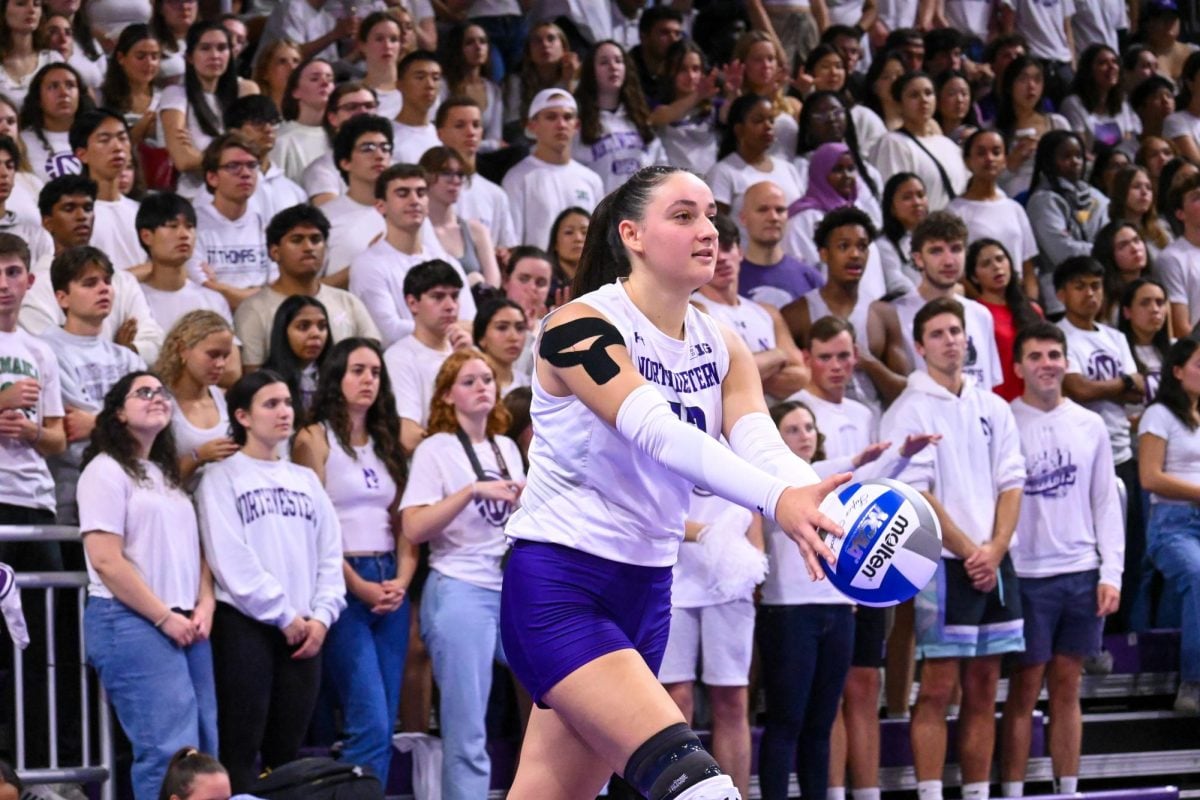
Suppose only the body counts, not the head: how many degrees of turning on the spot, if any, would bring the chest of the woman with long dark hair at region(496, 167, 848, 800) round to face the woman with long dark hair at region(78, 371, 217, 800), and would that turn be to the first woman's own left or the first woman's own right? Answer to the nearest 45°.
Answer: approximately 180°

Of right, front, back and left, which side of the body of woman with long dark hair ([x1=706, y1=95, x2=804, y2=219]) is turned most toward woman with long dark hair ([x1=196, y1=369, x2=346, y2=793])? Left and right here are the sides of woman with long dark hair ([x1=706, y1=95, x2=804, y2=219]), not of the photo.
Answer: right

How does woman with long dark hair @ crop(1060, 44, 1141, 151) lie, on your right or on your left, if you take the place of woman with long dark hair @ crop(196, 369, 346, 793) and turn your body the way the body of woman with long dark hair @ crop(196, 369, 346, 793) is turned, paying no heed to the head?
on your left

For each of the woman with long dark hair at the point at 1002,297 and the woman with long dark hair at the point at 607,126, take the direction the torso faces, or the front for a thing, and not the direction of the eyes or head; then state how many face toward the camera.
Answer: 2

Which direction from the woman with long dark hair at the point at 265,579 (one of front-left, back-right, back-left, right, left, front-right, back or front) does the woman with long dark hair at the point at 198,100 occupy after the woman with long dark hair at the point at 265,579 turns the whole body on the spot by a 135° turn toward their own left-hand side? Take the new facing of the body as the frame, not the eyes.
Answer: front

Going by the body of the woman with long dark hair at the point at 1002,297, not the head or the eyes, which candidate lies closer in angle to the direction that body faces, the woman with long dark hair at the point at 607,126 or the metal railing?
the metal railing

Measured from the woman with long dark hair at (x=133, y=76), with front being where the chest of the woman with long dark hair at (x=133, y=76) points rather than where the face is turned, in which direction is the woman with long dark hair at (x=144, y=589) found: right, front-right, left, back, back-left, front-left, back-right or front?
front-right

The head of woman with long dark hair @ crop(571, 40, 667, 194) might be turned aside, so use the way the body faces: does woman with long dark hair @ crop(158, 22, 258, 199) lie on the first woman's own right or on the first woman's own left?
on the first woman's own right
